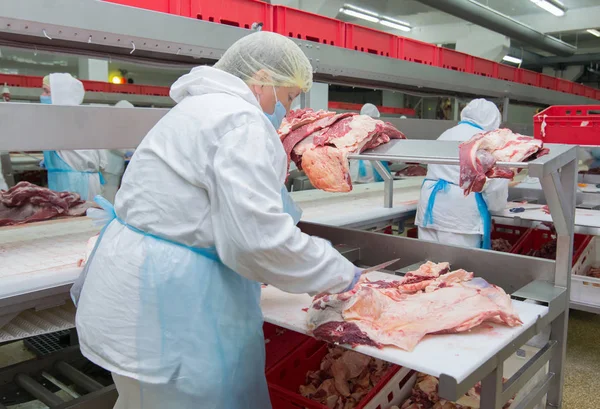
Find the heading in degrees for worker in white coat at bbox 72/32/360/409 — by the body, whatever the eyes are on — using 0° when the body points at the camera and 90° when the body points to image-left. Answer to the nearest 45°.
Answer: approximately 270°

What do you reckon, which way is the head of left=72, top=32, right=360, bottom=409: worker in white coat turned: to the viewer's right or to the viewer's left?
to the viewer's right

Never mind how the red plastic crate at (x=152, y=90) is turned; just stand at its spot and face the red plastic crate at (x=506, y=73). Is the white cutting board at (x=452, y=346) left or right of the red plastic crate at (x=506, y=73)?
right

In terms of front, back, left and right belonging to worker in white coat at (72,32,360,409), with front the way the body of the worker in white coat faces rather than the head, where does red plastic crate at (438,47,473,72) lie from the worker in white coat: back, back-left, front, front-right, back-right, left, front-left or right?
front-left

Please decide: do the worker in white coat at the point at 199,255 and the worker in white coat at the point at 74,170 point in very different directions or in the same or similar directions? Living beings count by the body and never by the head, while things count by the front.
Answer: very different directions

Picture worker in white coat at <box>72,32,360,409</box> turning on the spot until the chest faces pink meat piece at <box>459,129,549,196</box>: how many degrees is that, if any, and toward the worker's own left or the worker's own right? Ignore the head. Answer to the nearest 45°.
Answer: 0° — they already face it

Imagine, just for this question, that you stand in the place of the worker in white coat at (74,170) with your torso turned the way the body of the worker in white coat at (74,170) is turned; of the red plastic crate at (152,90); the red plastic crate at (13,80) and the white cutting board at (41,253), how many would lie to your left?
1

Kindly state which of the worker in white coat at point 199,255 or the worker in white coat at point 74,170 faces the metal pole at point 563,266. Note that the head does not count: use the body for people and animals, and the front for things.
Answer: the worker in white coat at point 199,255

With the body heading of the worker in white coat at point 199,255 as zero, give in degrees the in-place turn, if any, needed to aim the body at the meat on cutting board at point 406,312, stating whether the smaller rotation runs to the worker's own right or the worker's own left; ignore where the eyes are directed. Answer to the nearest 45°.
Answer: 0° — they already face it

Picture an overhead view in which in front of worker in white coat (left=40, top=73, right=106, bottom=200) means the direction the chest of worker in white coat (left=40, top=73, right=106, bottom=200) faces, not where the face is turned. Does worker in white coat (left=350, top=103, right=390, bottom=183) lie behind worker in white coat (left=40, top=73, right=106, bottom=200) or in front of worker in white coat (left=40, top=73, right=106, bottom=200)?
behind

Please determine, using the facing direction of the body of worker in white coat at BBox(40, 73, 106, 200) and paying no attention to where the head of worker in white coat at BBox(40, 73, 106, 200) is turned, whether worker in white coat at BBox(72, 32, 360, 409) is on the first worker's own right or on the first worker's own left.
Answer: on the first worker's own left

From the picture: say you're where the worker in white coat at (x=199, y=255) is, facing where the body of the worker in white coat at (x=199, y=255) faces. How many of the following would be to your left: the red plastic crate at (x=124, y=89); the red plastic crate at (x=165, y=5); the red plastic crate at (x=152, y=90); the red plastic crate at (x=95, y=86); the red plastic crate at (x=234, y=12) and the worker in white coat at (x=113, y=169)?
6

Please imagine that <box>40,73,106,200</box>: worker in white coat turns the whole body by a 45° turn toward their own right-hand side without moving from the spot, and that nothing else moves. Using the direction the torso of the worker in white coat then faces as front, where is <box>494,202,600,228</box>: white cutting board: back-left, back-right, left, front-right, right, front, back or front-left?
back

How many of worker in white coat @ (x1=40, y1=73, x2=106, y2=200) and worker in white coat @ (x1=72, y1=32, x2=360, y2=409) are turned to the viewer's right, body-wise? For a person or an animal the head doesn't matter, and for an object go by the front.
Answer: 1
